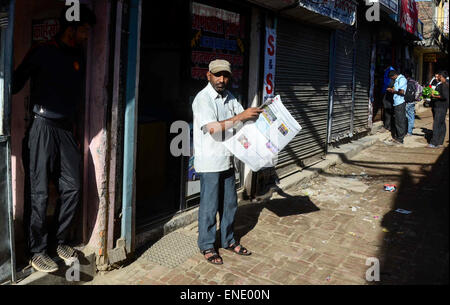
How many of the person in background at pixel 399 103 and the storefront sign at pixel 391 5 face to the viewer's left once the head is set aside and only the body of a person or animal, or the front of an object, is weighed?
1

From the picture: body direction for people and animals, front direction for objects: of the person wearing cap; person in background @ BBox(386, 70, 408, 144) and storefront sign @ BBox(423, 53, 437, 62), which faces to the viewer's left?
the person in background

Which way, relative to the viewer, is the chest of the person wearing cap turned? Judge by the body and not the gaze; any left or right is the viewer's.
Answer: facing the viewer and to the right of the viewer

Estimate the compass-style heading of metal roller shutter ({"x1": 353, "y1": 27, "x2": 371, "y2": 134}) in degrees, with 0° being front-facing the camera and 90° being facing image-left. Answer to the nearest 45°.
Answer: approximately 315°

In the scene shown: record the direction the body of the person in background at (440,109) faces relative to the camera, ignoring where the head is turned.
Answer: to the viewer's left

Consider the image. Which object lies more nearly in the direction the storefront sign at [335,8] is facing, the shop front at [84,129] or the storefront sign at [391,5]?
the shop front

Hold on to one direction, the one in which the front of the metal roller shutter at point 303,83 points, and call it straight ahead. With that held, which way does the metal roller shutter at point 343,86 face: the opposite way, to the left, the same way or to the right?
the same way

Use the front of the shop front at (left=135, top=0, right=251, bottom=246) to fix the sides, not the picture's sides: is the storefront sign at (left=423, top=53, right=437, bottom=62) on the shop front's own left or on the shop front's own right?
on the shop front's own left

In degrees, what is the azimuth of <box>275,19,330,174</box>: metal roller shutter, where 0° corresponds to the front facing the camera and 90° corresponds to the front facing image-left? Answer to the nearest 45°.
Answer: approximately 315°

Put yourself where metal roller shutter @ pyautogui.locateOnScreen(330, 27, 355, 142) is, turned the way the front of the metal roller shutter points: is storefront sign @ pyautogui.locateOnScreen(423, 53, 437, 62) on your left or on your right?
on your left

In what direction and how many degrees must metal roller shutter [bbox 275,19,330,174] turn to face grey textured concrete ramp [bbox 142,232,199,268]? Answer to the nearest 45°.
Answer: approximately 45° to its right

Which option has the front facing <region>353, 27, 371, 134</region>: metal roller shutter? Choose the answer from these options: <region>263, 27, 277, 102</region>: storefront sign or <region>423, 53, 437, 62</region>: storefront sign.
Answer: <region>423, 53, 437, 62</region>: storefront sign

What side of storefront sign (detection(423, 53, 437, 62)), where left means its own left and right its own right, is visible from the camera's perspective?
front

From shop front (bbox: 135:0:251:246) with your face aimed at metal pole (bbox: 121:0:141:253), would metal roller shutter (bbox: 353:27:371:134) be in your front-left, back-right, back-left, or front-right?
back-left

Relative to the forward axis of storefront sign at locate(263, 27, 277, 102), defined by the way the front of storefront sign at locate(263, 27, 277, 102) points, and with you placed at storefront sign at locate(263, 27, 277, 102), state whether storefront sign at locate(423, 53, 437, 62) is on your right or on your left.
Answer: on your left

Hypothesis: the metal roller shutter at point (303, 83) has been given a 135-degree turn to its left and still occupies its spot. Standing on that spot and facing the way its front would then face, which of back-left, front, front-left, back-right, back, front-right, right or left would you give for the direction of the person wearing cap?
back

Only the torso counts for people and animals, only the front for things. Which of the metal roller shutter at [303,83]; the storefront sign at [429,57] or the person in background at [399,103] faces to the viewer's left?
the person in background
